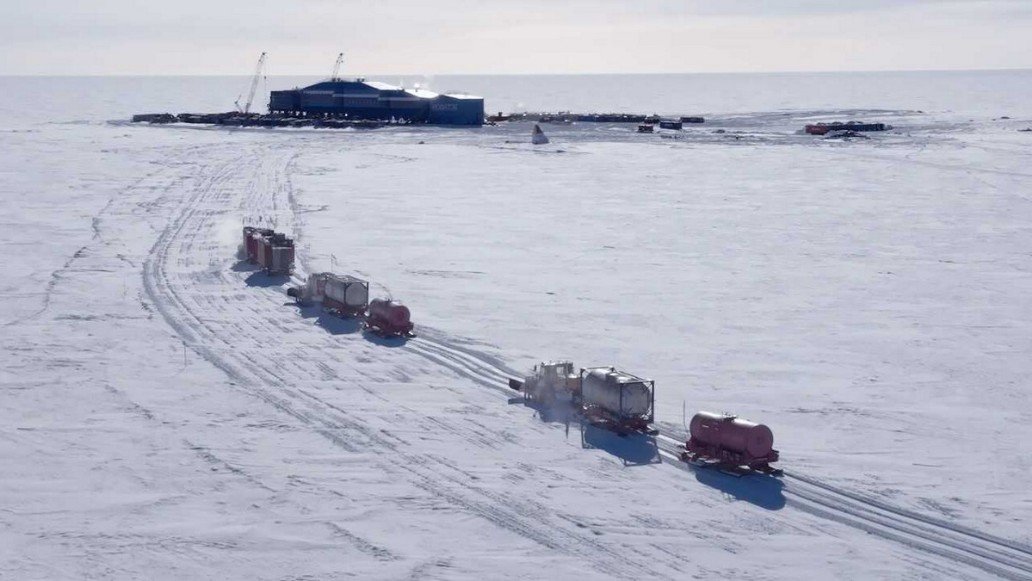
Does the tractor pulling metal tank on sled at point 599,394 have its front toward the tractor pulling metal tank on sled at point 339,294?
yes

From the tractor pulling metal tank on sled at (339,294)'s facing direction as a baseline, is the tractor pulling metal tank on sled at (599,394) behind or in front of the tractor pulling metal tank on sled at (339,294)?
behind

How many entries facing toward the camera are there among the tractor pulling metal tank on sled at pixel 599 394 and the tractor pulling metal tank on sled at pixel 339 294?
0

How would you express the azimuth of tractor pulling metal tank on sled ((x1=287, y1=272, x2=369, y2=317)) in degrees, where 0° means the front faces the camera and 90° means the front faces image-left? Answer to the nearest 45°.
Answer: approximately 135°

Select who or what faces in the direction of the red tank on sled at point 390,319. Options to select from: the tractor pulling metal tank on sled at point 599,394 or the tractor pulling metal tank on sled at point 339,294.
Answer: the tractor pulling metal tank on sled at point 599,394

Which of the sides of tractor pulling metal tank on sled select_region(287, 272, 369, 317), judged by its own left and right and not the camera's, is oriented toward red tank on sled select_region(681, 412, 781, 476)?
back

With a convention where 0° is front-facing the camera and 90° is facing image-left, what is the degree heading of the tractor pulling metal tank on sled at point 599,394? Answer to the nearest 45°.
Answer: approximately 135°

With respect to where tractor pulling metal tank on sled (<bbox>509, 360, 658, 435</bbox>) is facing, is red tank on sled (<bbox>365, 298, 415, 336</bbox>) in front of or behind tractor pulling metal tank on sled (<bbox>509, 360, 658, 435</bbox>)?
in front

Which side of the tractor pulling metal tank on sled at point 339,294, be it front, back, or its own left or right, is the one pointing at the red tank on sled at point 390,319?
back

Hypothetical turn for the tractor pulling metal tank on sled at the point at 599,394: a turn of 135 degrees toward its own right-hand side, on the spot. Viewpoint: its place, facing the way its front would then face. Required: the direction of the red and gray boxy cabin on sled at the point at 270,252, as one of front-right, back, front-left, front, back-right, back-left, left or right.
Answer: back-left

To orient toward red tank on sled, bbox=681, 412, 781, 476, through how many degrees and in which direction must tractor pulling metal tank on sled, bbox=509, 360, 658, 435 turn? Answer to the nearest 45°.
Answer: approximately 180°
